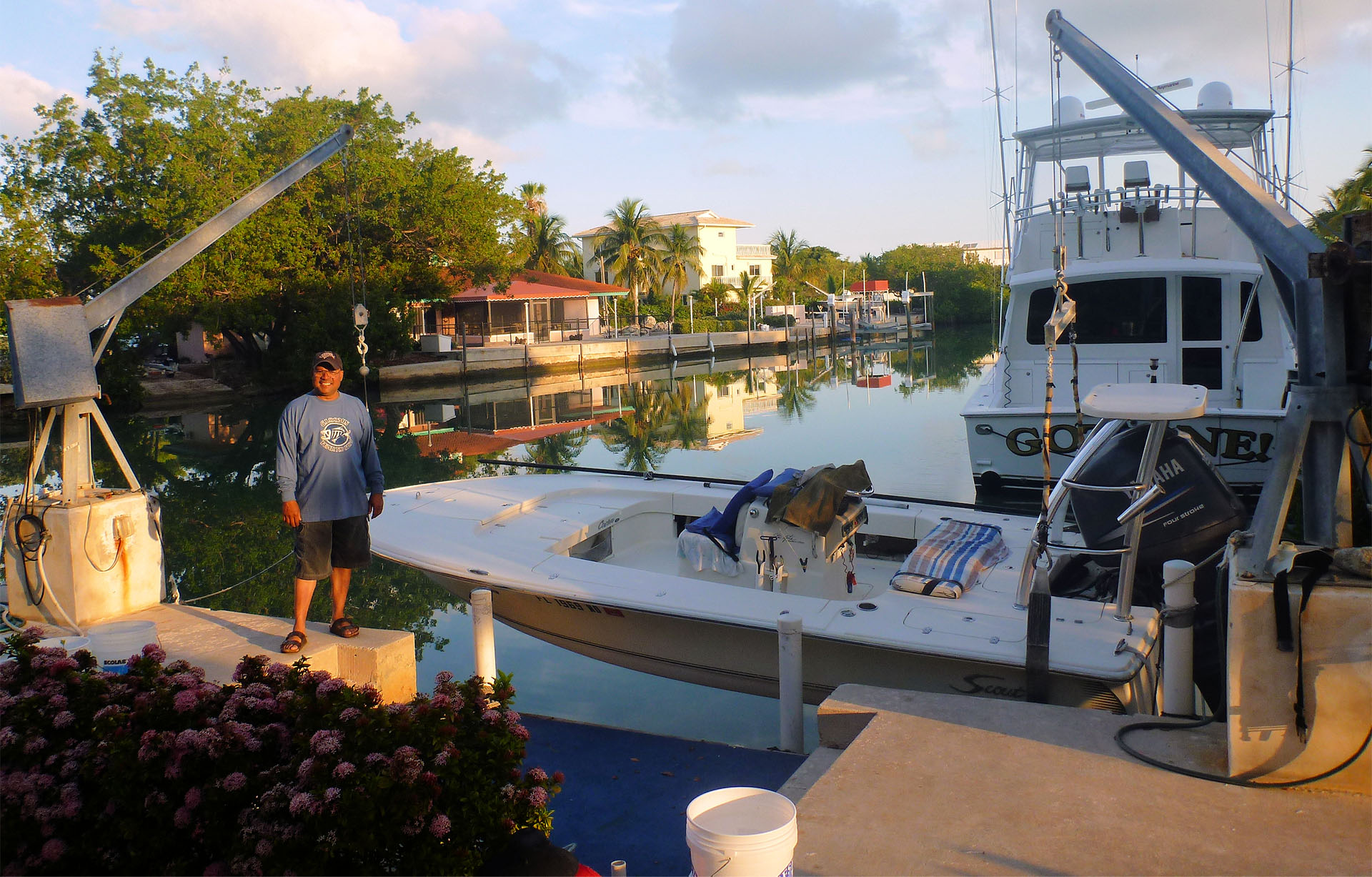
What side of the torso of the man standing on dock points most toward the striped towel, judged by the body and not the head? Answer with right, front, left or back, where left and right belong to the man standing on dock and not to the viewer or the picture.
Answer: left

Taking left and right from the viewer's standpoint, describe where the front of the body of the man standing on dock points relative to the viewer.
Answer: facing the viewer

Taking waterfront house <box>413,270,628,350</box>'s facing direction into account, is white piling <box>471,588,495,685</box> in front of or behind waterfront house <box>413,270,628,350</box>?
in front

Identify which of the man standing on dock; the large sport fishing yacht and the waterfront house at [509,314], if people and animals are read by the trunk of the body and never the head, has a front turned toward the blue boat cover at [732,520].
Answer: the waterfront house

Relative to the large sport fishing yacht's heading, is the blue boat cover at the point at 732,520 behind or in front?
behind

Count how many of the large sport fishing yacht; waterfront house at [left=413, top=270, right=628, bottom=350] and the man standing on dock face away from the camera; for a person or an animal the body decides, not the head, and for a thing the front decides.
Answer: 1

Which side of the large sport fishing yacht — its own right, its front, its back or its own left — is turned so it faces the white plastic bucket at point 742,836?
back

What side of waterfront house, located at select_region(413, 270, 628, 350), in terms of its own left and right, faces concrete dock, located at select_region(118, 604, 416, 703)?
front

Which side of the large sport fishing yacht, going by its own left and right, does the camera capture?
back

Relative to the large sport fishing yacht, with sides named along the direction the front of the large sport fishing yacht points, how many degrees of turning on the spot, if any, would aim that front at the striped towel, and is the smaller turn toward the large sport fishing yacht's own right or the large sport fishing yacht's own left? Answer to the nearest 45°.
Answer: approximately 180°

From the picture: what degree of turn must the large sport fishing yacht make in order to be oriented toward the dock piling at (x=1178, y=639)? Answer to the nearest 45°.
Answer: approximately 180°

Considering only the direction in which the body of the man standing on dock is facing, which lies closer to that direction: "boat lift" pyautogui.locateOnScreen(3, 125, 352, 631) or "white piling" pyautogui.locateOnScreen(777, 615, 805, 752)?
the white piling

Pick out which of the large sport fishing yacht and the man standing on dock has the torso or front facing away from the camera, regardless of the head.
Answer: the large sport fishing yacht

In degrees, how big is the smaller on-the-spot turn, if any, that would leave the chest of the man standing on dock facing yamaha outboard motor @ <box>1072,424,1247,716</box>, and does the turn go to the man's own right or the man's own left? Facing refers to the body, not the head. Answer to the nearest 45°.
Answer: approximately 90° to the man's own left

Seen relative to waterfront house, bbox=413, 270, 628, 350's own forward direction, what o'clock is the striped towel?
The striped towel is roughly at 12 o'clock from the waterfront house.
